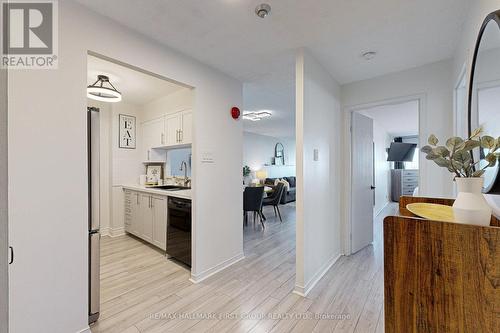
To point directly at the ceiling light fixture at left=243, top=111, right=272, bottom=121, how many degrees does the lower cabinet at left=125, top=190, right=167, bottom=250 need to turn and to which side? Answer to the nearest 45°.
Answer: approximately 135° to its left

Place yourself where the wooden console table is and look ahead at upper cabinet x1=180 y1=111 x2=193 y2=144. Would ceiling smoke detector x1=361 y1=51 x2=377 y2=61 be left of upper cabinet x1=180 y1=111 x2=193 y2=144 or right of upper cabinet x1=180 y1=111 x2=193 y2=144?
right

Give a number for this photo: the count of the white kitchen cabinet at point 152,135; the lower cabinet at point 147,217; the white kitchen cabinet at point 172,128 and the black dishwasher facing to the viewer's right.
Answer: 0

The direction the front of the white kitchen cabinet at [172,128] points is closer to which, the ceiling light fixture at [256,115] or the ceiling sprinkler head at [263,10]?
the ceiling sprinkler head

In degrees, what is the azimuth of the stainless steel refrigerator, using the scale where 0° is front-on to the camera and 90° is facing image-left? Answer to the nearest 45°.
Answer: approximately 270°

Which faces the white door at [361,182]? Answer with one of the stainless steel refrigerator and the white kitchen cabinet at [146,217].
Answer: the stainless steel refrigerator

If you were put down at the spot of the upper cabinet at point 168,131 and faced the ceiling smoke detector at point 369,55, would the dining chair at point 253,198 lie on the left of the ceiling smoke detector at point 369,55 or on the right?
left

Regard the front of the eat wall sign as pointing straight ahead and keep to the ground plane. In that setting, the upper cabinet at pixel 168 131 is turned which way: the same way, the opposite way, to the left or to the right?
to the right

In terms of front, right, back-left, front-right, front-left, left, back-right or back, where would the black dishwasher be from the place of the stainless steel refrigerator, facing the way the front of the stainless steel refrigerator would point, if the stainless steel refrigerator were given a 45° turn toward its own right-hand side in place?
left

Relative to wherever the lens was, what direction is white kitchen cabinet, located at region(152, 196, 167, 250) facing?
facing the viewer and to the left of the viewer
